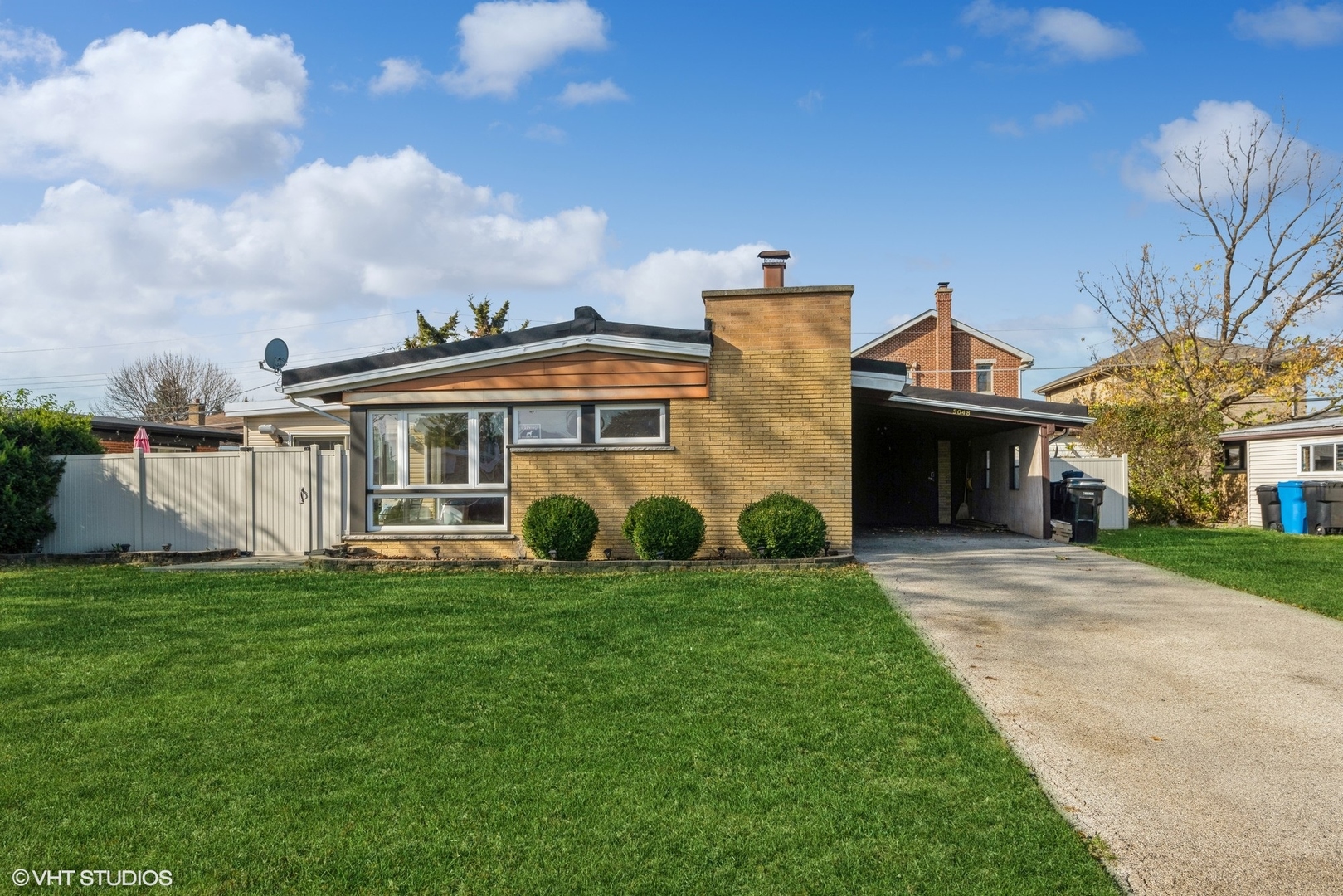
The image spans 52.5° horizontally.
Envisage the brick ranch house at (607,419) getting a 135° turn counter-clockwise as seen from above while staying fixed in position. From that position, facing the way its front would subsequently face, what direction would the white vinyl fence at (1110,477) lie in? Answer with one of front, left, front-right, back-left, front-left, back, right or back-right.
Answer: front

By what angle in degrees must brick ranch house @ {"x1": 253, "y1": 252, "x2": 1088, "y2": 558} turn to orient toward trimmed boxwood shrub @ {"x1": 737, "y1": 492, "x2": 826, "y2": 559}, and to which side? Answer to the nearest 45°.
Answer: approximately 45° to its left

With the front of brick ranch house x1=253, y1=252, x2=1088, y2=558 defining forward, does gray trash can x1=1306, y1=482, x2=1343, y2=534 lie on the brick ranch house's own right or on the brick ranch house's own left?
on the brick ranch house's own left

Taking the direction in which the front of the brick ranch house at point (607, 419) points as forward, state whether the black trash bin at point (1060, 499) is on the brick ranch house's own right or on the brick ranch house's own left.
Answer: on the brick ranch house's own left

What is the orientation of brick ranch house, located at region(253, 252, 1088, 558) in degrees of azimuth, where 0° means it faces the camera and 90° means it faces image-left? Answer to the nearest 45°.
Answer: approximately 0°
